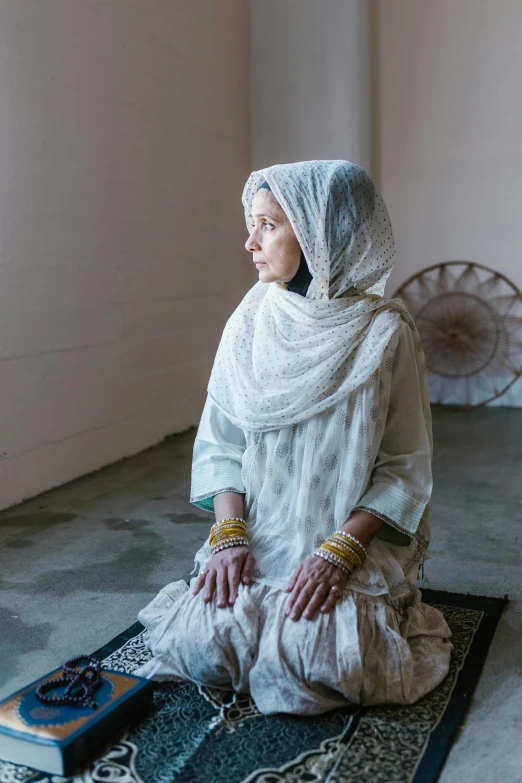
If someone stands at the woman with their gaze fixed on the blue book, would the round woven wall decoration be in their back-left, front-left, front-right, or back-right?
back-right

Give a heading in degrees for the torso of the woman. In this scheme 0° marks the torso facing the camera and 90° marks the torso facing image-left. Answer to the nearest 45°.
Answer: approximately 45°

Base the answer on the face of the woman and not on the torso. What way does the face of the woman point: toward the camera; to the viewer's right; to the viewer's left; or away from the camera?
to the viewer's left

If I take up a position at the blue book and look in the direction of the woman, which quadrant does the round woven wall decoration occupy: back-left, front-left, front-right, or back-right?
front-left

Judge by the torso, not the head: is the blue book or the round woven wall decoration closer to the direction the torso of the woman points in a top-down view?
the blue book

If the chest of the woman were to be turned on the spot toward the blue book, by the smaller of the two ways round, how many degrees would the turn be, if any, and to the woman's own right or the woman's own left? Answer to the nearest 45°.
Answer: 0° — they already face it
